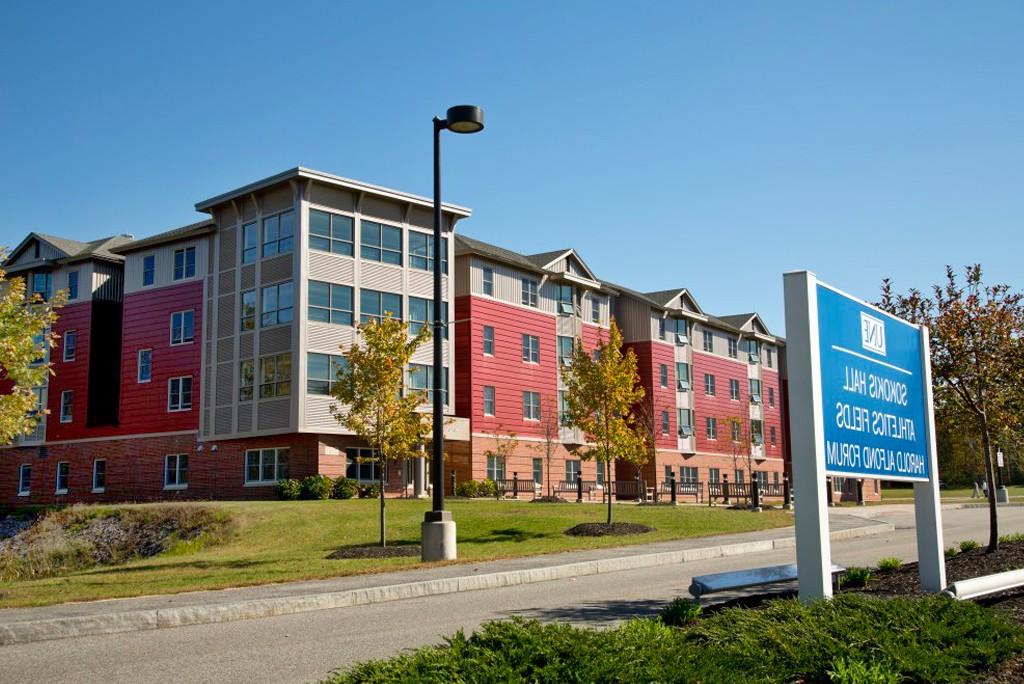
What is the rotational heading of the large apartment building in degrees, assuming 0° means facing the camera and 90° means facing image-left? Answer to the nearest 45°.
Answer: approximately 315°

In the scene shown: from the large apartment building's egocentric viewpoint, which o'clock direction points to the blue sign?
The blue sign is roughly at 1 o'clock from the large apartment building.

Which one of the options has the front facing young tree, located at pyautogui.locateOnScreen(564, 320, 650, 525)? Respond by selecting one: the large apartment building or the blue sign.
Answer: the large apartment building

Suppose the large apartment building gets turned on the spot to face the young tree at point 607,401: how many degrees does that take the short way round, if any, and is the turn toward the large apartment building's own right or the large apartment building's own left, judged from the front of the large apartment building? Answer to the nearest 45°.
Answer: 0° — it already faces it

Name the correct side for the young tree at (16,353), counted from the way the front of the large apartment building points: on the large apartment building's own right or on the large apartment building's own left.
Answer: on the large apartment building's own right

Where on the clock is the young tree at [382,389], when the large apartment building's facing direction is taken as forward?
The young tree is roughly at 1 o'clock from the large apartment building.

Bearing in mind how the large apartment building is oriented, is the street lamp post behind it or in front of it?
in front

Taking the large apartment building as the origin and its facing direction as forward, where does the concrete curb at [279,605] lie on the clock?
The concrete curb is roughly at 1 o'clock from the large apartment building.
